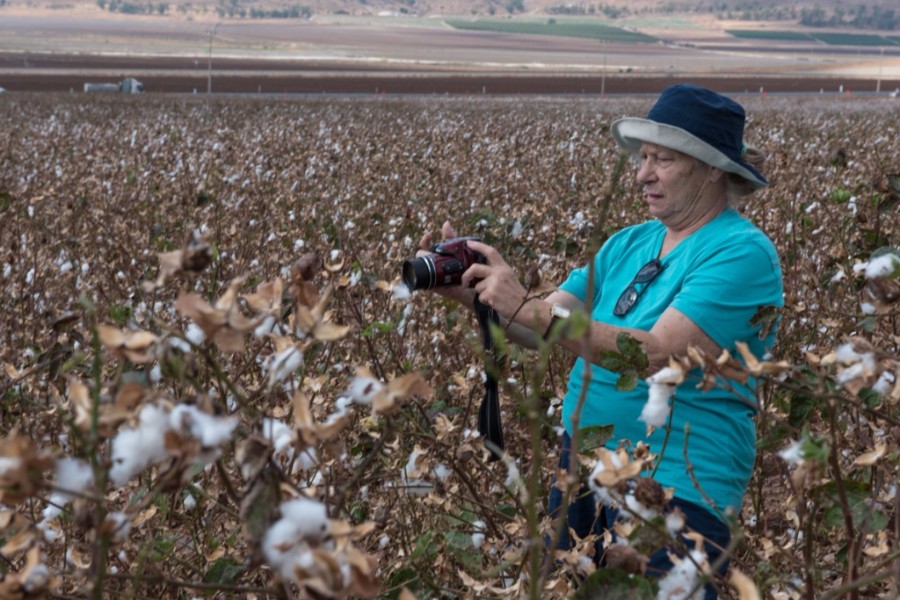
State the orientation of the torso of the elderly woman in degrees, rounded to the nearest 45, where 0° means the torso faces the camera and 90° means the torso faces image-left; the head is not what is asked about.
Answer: approximately 45°

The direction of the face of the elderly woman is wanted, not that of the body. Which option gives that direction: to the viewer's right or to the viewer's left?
to the viewer's left

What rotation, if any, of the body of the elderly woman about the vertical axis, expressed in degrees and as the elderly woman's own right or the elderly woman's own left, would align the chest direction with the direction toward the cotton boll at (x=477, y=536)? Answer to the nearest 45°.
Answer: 0° — they already face it
